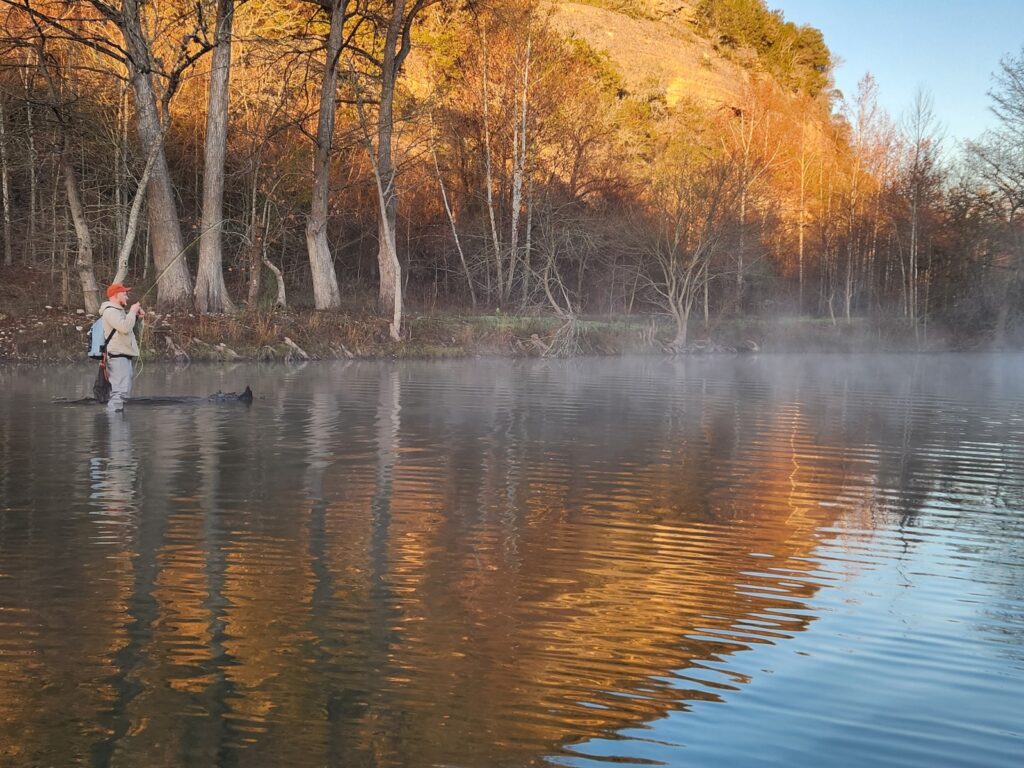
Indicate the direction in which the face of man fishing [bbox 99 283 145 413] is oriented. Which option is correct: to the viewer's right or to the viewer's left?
to the viewer's right

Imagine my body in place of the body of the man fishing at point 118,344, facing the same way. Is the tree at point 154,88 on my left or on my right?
on my left

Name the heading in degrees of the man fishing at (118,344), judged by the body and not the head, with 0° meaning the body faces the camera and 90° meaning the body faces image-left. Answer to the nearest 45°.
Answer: approximately 270°
